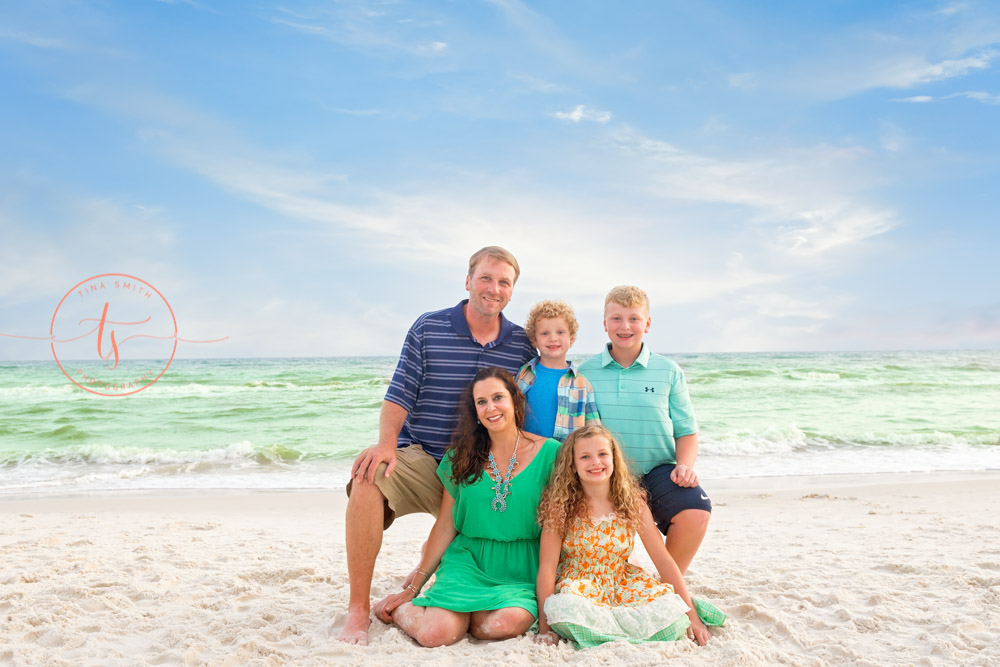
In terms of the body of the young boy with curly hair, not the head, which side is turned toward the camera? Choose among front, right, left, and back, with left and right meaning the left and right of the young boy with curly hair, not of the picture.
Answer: front

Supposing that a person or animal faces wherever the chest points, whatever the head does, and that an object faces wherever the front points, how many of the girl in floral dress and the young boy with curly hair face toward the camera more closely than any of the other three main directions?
2

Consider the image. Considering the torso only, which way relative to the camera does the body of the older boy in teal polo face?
toward the camera

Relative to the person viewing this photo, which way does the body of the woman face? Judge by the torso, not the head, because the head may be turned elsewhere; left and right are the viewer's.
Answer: facing the viewer

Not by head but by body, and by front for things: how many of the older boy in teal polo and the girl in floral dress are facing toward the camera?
2

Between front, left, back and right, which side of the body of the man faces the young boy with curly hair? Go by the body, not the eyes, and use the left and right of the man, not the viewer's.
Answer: left

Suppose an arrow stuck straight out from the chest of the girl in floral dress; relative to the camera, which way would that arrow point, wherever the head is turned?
toward the camera
